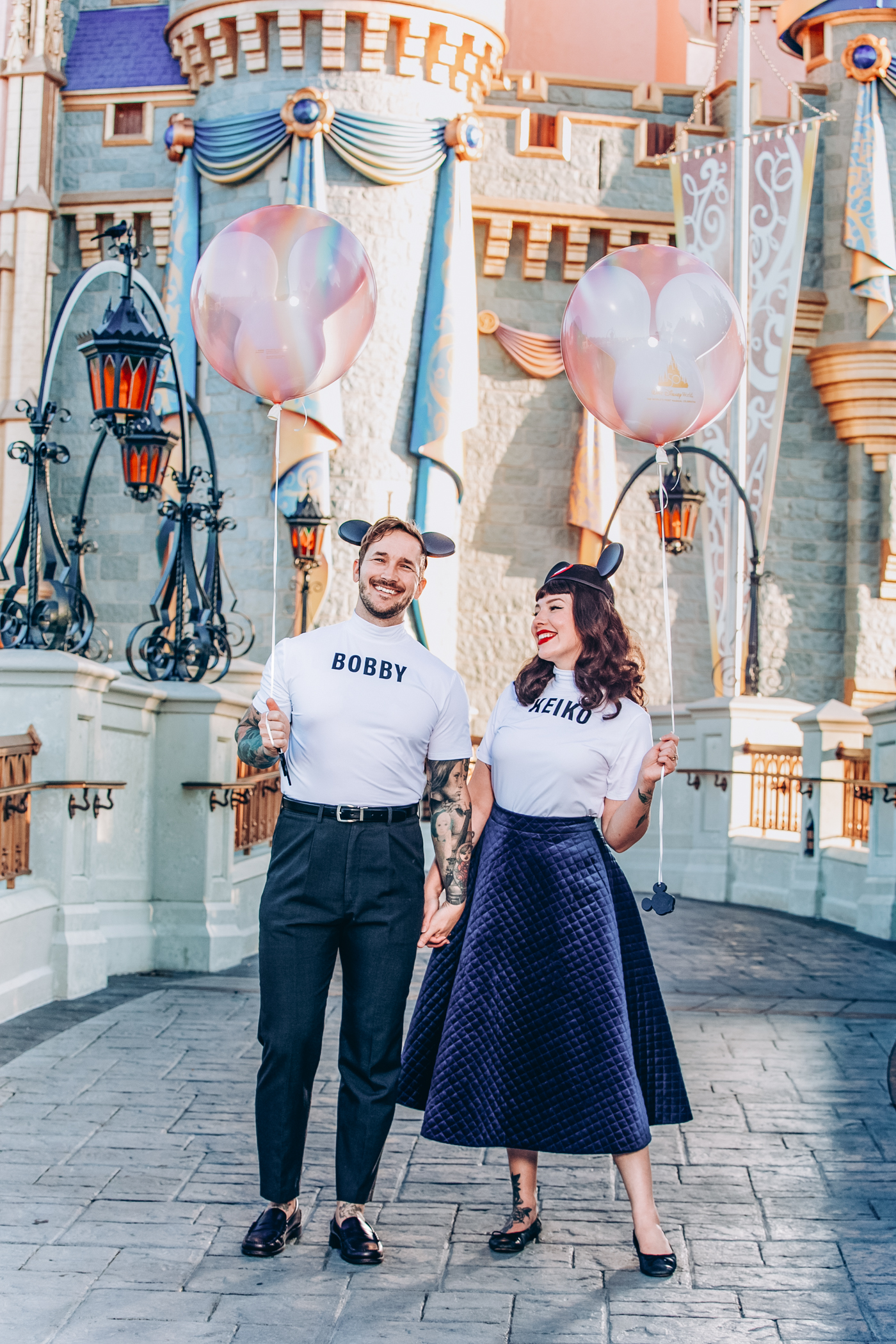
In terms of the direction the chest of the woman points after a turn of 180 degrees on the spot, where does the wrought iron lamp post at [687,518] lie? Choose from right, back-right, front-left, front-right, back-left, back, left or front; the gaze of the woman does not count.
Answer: front

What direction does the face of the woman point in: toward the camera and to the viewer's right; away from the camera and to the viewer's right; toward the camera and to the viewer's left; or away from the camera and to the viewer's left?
toward the camera and to the viewer's left

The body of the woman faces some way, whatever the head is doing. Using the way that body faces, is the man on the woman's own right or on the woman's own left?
on the woman's own right

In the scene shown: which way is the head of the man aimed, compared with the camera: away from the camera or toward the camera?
toward the camera

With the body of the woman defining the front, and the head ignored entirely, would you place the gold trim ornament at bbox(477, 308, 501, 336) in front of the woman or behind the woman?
behind

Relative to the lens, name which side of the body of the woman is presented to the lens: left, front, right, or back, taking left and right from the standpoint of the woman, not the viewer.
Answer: front

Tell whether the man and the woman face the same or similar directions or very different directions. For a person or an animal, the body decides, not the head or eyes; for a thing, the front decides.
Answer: same or similar directions

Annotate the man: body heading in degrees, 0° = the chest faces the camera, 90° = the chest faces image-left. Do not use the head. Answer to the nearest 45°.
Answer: approximately 0°

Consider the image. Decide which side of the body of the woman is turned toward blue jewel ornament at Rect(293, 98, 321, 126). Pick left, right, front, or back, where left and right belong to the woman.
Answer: back

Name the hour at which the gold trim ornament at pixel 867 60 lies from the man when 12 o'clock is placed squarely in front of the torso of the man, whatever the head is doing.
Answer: The gold trim ornament is roughly at 7 o'clock from the man.

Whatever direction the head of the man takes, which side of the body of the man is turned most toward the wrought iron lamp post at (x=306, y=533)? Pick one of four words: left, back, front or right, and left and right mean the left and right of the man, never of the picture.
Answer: back

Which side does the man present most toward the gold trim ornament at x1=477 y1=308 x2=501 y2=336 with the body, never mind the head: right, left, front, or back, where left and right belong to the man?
back

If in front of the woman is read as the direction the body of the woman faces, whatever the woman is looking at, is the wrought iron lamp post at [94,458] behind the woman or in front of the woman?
behind

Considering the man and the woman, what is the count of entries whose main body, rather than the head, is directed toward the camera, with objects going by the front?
2
